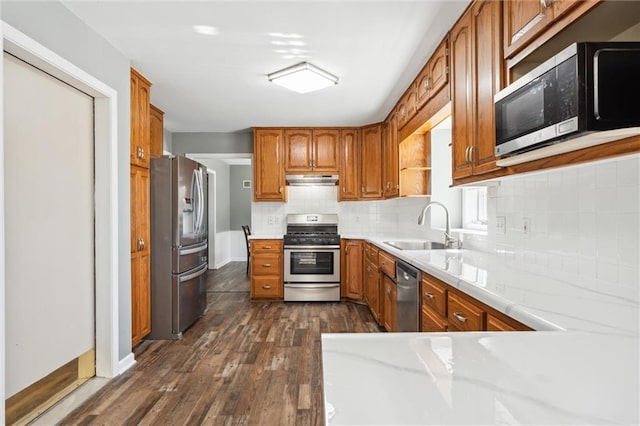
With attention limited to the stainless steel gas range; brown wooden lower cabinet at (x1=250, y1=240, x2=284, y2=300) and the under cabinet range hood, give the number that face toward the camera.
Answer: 3

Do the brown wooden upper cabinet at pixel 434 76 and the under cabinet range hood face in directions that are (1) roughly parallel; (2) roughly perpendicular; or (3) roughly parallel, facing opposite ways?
roughly perpendicular

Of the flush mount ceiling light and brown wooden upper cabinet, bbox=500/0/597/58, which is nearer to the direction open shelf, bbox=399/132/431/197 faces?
the flush mount ceiling light

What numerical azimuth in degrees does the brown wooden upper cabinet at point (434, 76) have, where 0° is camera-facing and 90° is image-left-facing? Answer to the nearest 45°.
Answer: approximately 90°

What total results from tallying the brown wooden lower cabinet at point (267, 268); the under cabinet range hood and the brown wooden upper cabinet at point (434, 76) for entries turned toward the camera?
2

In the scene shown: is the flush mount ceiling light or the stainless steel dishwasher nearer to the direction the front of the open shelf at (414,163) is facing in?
the flush mount ceiling light

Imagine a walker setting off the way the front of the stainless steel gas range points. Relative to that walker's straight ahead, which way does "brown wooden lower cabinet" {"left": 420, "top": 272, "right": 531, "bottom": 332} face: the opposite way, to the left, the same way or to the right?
to the right

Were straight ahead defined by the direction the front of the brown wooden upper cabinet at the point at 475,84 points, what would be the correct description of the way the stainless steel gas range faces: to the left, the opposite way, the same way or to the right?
to the left

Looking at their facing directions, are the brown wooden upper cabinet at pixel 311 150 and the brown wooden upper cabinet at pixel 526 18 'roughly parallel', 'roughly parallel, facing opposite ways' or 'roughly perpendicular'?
roughly perpendicular

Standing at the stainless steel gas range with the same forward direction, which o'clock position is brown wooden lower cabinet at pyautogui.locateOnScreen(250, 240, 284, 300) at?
The brown wooden lower cabinet is roughly at 3 o'clock from the stainless steel gas range.

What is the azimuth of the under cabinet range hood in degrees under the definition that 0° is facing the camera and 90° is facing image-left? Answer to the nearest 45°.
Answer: approximately 0°

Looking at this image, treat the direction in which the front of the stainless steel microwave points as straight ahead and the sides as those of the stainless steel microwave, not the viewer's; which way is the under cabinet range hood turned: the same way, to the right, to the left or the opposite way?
to the left

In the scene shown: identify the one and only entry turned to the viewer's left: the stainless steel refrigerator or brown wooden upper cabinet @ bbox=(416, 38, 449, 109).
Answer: the brown wooden upper cabinet

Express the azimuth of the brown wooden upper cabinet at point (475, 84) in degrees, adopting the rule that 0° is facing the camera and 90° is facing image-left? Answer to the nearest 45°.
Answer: approximately 45°
